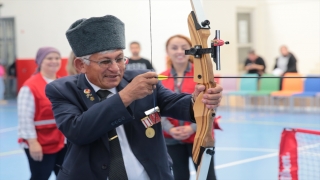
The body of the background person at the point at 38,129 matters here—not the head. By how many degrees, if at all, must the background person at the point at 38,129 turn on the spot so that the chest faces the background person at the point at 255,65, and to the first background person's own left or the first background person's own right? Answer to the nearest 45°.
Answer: approximately 90° to the first background person's own left

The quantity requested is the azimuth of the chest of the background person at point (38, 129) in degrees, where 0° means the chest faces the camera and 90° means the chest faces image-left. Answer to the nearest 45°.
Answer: approximately 315°

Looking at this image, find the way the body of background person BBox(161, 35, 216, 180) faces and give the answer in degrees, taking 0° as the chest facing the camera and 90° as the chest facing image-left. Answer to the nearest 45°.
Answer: approximately 0°

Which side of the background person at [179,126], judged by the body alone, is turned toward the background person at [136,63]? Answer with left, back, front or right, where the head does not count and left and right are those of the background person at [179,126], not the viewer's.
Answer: back

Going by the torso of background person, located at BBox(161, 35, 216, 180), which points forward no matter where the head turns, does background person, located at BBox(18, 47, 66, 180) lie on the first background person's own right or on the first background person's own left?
on the first background person's own right

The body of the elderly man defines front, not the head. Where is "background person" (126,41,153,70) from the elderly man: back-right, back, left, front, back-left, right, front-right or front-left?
back-left

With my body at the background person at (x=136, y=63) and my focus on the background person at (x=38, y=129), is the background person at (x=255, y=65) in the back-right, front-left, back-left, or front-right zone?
back-left
